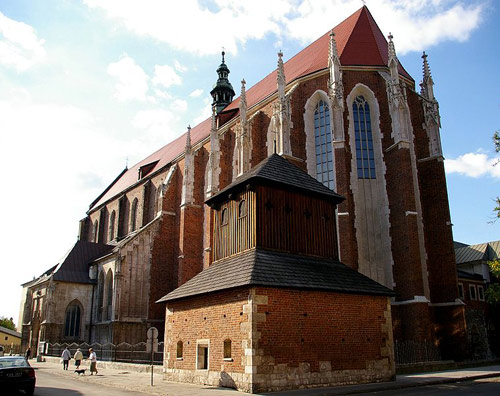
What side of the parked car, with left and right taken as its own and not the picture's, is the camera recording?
back

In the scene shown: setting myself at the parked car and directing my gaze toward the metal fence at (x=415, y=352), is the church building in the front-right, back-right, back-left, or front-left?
front-left

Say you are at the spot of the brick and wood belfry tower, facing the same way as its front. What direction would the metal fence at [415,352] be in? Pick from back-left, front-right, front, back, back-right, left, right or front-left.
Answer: back

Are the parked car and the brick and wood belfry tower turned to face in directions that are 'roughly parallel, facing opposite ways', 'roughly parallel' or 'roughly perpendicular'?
roughly perpendicular

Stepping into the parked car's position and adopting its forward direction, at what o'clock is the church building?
The church building is roughly at 2 o'clock from the parked car.

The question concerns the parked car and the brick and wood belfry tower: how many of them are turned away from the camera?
1

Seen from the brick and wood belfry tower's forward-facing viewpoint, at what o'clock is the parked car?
The parked car is roughly at 1 o'clock from the brick and wood belfry tower.

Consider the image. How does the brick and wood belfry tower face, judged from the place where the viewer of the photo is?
facing the viewer and to the left of the viewer
